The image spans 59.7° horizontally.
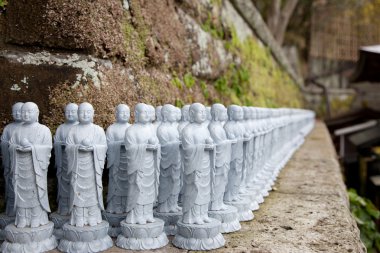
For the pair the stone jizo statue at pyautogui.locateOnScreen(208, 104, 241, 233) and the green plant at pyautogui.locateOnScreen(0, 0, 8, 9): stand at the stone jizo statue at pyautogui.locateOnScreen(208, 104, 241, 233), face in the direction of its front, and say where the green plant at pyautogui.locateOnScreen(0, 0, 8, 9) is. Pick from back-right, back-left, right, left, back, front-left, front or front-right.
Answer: back

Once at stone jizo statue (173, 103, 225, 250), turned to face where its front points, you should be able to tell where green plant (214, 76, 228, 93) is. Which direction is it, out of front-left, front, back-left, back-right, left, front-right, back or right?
back-left

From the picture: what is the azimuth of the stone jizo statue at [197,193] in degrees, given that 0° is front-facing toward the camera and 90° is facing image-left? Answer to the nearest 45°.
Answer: approximately 315°

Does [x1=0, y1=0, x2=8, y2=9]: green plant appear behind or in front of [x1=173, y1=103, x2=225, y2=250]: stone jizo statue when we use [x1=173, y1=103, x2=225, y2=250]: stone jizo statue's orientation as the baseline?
behind

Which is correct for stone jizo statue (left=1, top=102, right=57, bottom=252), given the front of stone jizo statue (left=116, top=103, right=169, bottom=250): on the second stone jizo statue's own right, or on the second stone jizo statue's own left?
on the second stone jizo statue's own right

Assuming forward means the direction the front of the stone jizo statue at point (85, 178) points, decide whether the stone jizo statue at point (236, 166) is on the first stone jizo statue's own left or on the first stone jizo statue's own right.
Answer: on the first stone jizo statue's own left
